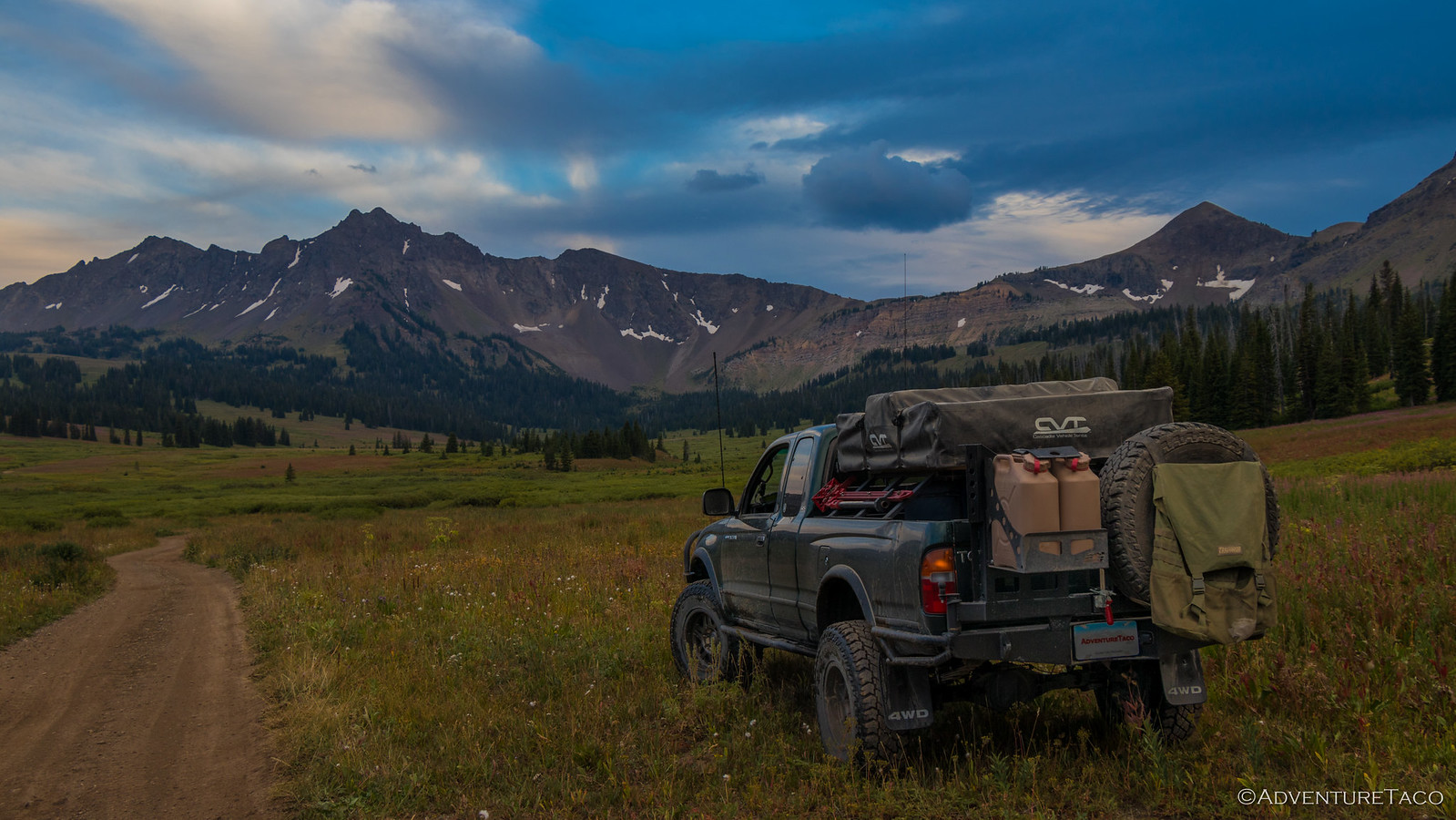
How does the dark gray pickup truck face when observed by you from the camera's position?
facing away from the viewer and to the left of the viewer
